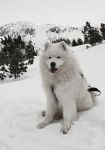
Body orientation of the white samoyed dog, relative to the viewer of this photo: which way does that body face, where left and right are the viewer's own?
facing the viewer and to the left of the viewer

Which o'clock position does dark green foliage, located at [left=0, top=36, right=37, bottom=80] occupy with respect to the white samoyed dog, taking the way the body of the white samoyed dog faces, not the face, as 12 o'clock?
The dark green foliage is roughly at 4 o'clock from the white samoyed dog.
